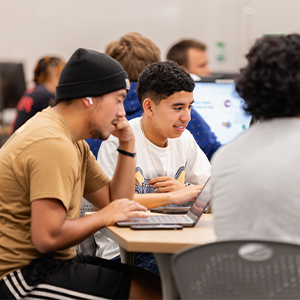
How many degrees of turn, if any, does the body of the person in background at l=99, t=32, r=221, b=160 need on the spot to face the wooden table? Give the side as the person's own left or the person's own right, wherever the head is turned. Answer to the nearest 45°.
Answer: approximately 180°

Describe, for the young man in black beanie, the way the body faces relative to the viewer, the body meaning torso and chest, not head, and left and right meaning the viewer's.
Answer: facing to the right of the viewer

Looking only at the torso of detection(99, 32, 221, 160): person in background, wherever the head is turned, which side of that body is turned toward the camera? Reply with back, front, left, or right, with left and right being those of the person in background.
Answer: back

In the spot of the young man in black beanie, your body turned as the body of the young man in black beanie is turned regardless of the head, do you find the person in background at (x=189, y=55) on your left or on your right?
on your left

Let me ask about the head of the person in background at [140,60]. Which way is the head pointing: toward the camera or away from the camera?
away from the camera

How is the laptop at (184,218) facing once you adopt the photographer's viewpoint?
facing to the left of the viewer

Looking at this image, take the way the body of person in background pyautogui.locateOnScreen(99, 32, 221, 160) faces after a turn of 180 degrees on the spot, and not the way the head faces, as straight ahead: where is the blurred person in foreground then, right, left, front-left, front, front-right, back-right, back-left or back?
front

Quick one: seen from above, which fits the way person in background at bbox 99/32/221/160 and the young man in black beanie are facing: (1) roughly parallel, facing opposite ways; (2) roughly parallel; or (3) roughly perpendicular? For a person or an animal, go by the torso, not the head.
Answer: roughly perpendicular

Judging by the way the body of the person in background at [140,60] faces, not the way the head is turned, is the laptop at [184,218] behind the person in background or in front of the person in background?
behind

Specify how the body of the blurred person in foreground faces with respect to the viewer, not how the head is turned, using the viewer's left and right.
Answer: facing away from the viewer

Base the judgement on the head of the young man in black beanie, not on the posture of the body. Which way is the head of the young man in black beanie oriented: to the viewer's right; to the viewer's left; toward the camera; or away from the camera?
to the viewer's right
